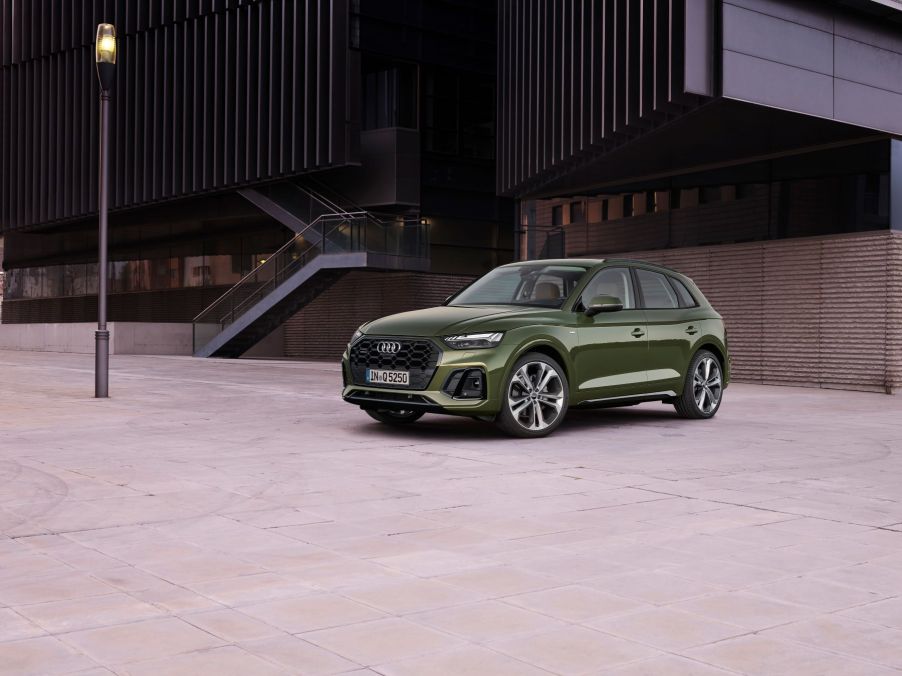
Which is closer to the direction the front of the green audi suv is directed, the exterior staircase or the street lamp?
the street lamp

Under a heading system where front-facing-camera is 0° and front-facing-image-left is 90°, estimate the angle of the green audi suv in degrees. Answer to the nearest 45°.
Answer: approximately 45°

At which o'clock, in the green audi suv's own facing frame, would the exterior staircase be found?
The exterior staircase is roughly at 4 o'clock from the green audi suv.

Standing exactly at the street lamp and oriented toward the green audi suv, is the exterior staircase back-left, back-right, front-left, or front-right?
back-left

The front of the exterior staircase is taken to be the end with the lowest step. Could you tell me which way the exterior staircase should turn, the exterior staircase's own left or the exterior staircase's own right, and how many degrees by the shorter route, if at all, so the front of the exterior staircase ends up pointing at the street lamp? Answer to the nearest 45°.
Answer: approximately 90° to the exterior staircase's own left

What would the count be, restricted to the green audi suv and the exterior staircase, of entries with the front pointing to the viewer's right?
0

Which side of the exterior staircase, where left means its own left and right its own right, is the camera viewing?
left

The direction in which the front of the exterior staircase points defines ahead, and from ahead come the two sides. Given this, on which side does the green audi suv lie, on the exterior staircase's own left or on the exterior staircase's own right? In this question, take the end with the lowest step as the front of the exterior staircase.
on the exterior staircase's own left

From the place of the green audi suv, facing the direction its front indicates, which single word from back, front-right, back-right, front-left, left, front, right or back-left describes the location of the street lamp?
right
